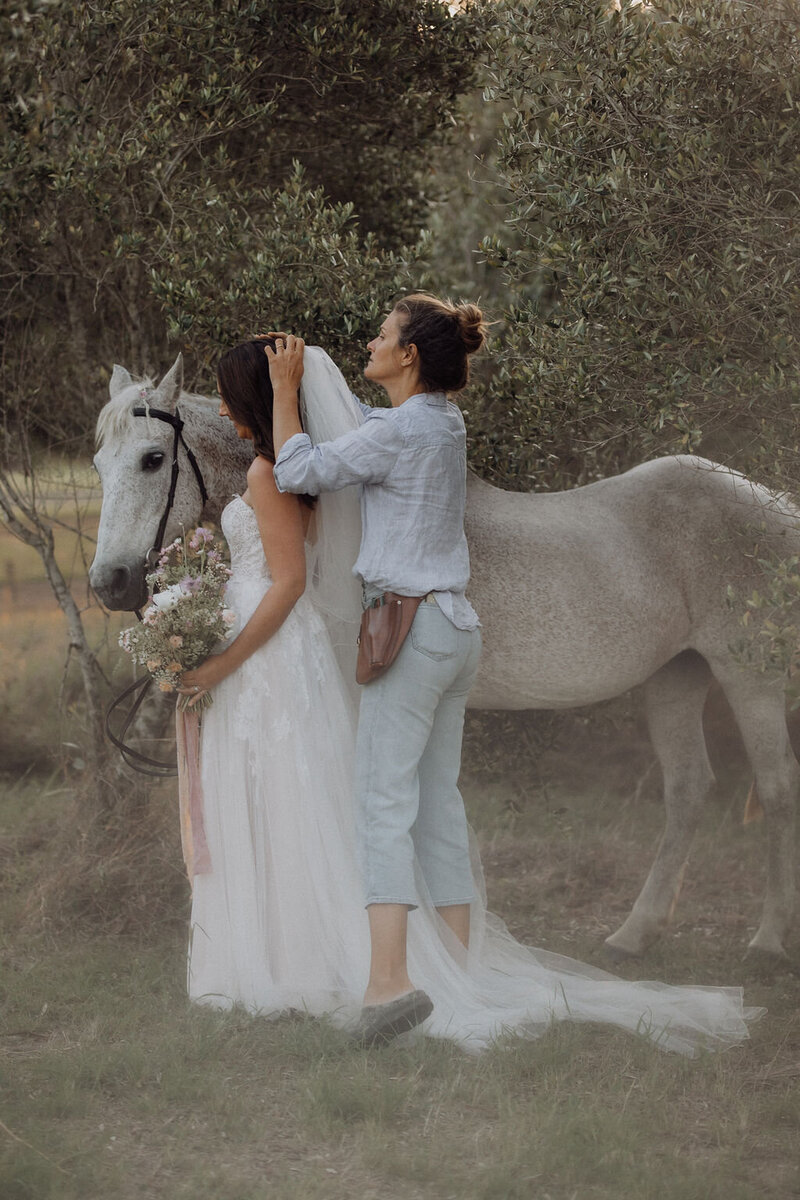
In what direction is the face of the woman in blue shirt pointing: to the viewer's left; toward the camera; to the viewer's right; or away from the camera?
to the viewer's left

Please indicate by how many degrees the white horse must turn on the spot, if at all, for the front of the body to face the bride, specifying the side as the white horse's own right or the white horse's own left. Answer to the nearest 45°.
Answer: approximately 45° to the white horse's own left

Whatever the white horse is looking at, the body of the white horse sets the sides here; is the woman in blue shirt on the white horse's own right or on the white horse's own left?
on the white horse's own left

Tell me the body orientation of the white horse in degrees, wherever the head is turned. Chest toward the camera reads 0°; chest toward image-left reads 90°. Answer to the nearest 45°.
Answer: approximately 90°

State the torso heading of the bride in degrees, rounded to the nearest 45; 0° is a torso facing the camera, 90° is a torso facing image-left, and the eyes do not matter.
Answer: approximately 90°

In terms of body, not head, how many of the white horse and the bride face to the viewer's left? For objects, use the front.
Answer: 2

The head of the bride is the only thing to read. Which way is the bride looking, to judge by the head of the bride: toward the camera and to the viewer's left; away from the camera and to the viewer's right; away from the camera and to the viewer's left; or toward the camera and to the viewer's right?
away from the camera and to the viewer's left
